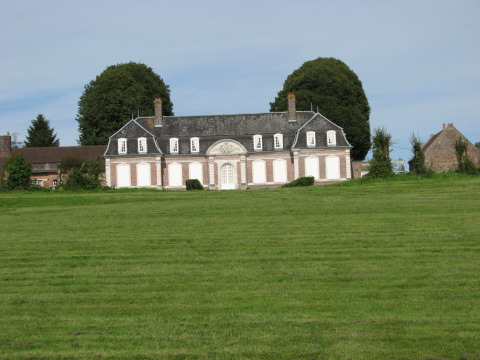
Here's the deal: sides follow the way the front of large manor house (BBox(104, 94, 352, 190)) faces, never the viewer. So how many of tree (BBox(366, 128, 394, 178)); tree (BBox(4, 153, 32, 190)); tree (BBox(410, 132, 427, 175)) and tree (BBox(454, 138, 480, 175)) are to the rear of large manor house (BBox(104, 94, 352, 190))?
0

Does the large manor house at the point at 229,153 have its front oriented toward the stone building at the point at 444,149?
no

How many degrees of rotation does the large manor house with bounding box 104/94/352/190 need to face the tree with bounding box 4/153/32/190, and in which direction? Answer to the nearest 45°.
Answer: approximately 45° to its right

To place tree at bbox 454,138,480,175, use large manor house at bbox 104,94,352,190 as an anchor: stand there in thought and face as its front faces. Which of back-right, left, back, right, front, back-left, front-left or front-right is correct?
front-left

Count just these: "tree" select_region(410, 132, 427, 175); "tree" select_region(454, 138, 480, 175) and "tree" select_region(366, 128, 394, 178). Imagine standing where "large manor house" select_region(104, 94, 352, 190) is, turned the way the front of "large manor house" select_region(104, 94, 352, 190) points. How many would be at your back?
0

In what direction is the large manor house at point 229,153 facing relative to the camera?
toward the camera

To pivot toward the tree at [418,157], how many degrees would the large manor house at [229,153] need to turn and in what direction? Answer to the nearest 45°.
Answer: approximately 45° to its left

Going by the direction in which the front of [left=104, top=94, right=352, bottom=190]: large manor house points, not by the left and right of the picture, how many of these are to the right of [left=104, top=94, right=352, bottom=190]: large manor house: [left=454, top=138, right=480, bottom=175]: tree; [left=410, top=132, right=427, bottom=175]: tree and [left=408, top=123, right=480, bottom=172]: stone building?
0

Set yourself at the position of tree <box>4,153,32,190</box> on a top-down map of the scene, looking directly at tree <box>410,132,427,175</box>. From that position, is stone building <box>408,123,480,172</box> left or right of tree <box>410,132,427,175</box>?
left

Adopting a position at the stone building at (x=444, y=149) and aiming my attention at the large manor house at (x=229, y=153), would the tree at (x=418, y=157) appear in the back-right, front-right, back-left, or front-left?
front-left

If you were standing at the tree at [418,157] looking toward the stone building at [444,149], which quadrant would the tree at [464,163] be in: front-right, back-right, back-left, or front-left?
front-right
